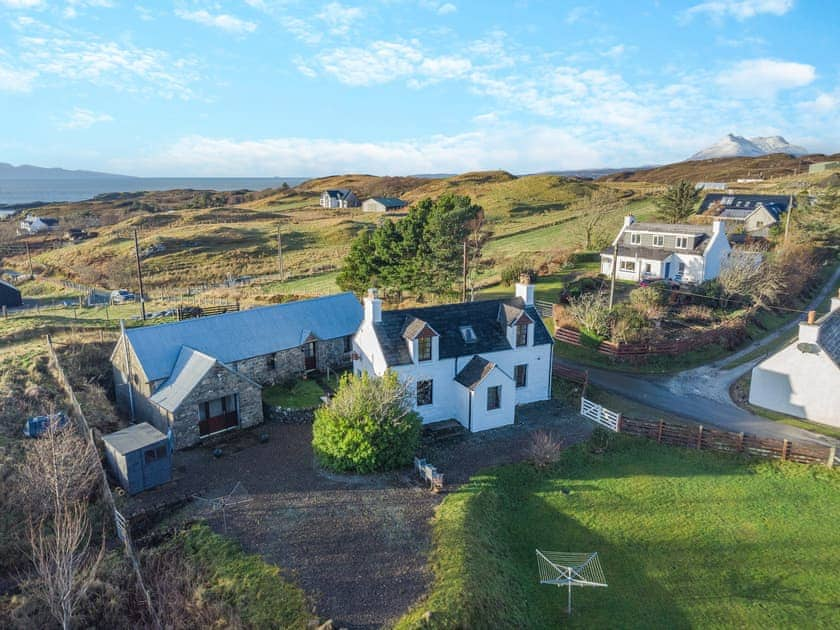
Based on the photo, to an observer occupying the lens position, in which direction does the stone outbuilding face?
facing the viewer and to the right of the viewer

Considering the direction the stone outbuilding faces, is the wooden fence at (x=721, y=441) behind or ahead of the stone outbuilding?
ahead

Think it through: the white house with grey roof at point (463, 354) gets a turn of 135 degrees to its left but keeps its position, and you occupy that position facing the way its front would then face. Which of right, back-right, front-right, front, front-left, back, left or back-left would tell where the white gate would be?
right

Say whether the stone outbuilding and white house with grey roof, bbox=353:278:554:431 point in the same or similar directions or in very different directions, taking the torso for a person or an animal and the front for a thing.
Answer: same or similar directions

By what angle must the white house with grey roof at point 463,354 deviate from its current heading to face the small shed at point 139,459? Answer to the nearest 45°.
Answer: approximately 90° to its right

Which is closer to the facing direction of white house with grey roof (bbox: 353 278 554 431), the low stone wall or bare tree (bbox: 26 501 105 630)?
the bare tree

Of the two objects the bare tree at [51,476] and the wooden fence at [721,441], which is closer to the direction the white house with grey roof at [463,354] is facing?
the wooden fence

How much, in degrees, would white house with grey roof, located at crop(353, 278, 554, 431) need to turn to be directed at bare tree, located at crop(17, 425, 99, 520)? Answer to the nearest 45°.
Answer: approximately 90° to its right

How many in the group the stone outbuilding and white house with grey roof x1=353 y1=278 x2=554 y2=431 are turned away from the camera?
0

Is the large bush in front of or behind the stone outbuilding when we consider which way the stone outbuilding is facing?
in front

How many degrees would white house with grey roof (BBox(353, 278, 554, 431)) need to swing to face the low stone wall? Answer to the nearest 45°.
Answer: approximately 135° to its right

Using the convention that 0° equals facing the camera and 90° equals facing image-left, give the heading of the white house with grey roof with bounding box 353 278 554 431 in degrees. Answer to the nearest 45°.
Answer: approximately 315°

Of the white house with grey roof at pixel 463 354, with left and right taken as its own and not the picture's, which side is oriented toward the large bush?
right
